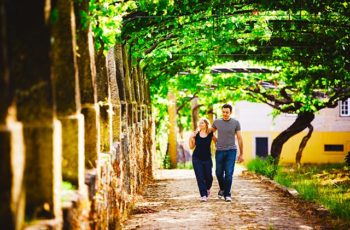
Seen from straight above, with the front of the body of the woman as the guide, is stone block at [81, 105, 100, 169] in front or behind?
in front

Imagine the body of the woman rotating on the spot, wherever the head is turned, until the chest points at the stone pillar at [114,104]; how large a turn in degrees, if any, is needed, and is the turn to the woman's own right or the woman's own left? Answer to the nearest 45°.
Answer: approximately 45° to the woman's own right

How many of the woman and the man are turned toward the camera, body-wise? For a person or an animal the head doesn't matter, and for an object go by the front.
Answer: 2

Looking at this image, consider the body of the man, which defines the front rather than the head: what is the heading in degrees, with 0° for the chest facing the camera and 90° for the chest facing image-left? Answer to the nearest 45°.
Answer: approximately 0°

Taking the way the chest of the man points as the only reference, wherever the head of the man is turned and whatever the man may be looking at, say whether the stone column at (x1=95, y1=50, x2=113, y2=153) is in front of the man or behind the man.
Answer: in front

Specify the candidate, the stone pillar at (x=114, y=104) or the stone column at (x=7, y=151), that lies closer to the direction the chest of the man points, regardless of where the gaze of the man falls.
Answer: the stone column

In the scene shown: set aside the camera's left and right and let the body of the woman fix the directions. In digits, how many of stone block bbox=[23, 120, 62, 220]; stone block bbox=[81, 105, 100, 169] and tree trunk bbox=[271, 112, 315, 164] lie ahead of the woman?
2

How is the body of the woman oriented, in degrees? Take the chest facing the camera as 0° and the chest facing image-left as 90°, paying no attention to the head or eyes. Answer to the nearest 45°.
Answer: approximately 0°

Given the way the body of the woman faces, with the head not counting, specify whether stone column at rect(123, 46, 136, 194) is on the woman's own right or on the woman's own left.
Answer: on the woman's own right

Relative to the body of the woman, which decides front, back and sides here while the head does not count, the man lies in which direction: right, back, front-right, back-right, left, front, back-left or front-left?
front-left

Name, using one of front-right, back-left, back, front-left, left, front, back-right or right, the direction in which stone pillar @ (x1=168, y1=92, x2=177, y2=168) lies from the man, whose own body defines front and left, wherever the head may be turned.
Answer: back
